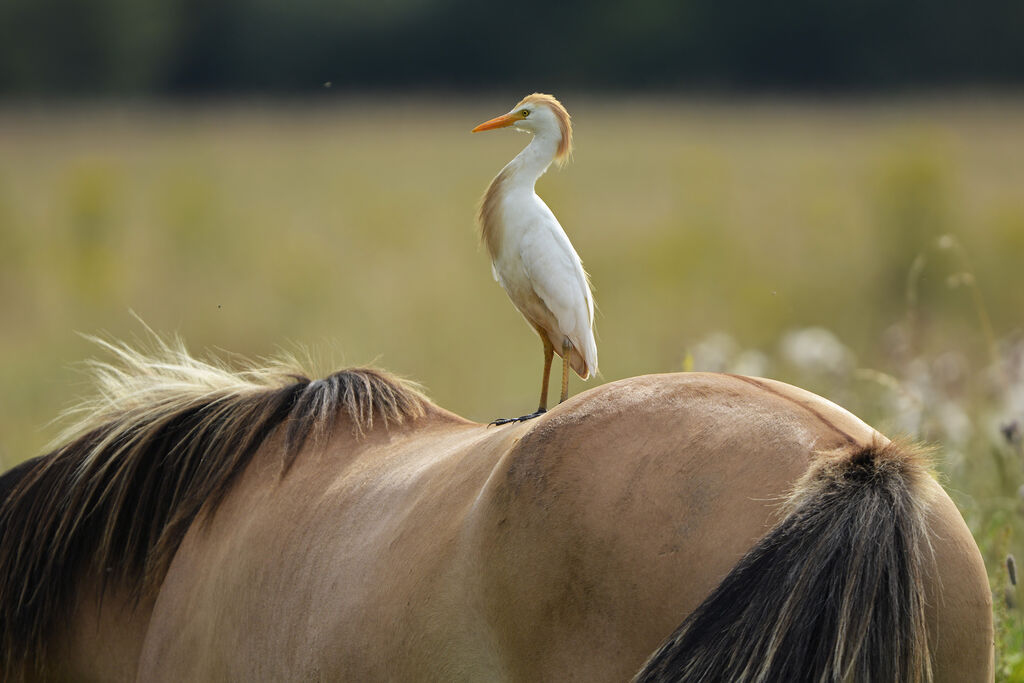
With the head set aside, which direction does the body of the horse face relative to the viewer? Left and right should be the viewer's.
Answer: facing away from the viewer and to the left of the viewer

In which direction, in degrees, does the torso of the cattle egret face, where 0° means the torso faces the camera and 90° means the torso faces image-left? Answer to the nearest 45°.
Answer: approximately 90°
